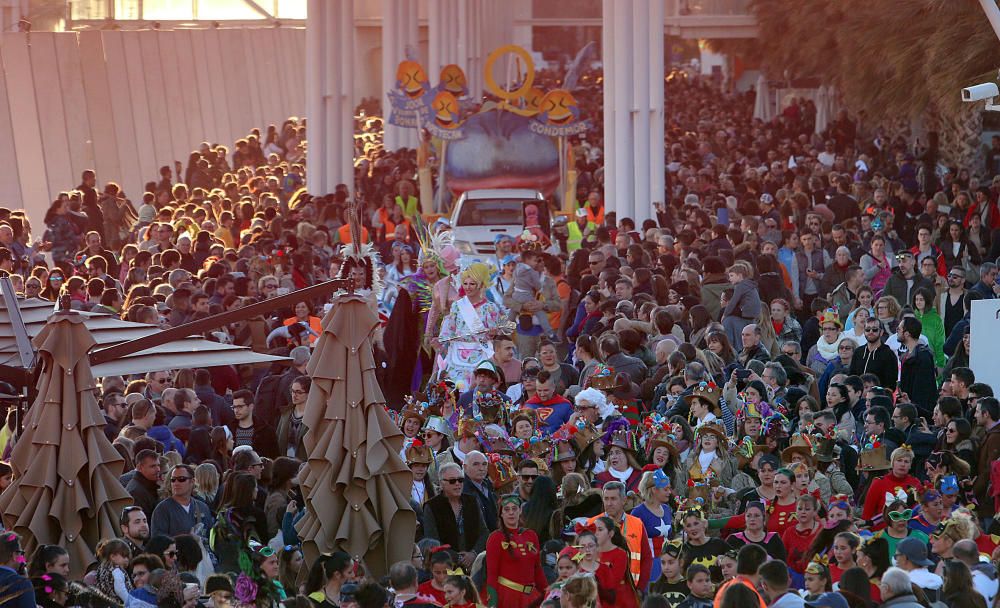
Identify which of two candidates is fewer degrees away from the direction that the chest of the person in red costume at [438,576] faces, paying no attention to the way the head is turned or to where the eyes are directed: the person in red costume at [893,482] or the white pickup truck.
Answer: the person in red costume

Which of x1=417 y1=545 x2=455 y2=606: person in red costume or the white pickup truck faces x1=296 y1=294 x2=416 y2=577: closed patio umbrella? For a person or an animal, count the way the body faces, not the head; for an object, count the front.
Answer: the white pickup truck

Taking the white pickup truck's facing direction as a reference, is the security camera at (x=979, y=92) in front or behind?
in front

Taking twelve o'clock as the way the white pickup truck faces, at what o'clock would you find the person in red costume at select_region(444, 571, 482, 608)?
The person in red costume is roughly at 12 o'clock from the white pickup truck.

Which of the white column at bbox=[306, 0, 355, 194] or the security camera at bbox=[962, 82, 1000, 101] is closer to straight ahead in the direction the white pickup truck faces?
the security camera

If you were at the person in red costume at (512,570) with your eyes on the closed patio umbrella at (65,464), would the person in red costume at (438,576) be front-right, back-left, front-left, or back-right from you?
front-left

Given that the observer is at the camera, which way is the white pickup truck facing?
facing the viewer

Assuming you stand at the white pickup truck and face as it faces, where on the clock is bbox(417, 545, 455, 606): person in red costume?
The person in red costume is roughly at 12 o'clock from the white pickup truck.

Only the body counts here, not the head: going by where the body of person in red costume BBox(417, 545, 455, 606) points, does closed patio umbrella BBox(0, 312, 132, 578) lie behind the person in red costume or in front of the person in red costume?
behind

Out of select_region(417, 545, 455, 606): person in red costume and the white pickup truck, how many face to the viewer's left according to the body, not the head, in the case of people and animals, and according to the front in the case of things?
0

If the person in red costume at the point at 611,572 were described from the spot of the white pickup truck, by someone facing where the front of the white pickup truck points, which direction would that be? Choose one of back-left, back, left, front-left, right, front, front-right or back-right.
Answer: front

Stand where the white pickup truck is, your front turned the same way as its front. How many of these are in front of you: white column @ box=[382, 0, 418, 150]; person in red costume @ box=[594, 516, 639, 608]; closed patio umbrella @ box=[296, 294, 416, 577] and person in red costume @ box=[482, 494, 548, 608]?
3

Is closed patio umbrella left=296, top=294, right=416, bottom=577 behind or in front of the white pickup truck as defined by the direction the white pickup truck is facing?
in front

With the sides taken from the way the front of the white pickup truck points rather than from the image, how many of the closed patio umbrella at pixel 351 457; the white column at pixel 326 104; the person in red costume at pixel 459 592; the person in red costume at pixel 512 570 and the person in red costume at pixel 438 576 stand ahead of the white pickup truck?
4

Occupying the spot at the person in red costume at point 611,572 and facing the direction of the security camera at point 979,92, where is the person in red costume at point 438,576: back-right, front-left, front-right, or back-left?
back-left

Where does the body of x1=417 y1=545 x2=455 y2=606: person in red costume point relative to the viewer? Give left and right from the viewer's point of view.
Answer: facing the viewer and to the right of the viewer
